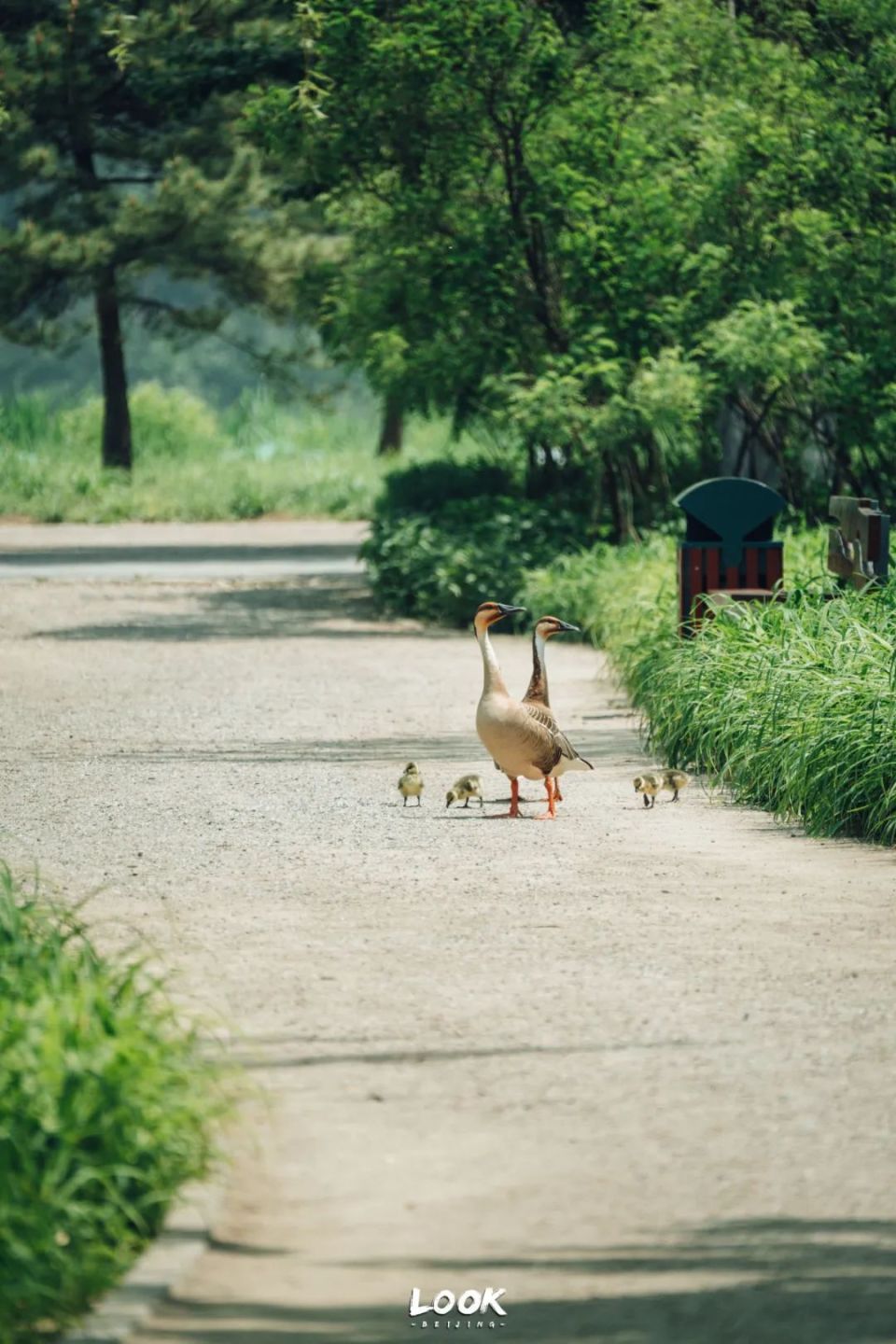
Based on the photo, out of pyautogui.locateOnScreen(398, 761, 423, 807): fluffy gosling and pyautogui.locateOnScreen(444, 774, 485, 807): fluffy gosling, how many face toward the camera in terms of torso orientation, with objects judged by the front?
1

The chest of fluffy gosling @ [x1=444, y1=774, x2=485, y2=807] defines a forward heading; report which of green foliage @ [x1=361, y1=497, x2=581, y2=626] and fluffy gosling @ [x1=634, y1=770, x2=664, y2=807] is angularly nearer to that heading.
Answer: the green foliage

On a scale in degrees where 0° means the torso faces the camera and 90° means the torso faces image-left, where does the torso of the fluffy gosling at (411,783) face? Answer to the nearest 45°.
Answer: approximately 0°

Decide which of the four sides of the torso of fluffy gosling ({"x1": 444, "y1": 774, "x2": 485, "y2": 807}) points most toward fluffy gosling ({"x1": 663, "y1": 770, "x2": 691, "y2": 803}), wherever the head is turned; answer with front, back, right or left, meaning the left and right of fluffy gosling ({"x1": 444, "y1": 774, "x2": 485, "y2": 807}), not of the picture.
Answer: back

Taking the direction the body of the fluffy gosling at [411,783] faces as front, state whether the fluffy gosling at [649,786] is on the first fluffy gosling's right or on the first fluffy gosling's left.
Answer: on the first fluffy gosling's left

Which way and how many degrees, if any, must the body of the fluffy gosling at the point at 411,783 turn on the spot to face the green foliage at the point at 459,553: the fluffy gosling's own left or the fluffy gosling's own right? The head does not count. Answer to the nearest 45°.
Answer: approximately 180°

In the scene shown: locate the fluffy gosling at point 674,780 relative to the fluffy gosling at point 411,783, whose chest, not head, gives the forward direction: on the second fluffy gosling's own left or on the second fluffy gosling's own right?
on the second fluffy gosling's own left

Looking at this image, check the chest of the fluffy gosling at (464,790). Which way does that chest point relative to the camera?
to the viewer's left
